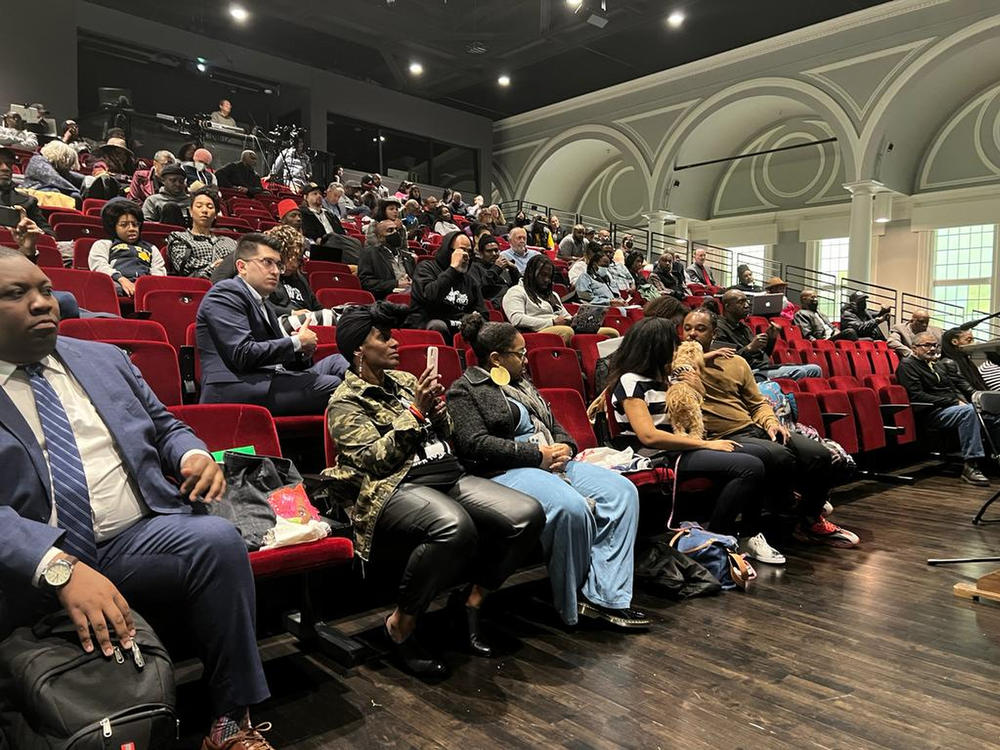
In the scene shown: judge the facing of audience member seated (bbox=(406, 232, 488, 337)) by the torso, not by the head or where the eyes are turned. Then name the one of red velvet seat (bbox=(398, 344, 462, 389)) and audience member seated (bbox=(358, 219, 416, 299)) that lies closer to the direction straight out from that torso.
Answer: the red velvet seat

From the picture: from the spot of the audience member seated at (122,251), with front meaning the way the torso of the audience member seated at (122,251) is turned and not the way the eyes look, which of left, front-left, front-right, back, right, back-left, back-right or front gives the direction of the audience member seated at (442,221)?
left

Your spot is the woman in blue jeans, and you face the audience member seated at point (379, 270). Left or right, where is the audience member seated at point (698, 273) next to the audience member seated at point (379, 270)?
right

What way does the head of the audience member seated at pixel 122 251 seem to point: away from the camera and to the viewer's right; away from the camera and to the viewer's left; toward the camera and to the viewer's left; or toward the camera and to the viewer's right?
toward the camera and to the viewer's right

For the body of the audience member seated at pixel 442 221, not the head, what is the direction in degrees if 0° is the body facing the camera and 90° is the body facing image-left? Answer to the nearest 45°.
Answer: approximately 315°

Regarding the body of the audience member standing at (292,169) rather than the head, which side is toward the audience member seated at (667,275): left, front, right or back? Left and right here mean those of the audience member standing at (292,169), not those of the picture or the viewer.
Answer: front

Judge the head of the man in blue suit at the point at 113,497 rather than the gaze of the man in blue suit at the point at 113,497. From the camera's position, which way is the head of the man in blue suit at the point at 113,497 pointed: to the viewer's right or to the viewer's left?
to the viewer's right

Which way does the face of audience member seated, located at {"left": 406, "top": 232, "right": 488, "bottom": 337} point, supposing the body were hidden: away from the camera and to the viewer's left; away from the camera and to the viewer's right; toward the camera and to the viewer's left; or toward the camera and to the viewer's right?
toward the camera and to the viewer's right

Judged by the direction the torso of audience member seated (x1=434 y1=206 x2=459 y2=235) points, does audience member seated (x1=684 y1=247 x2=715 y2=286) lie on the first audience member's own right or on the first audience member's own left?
on the first audience member's own left

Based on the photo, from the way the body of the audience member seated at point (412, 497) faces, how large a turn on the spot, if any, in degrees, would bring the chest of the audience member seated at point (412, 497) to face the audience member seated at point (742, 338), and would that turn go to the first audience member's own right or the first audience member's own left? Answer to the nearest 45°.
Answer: approximately 90° to the first audience member's own left

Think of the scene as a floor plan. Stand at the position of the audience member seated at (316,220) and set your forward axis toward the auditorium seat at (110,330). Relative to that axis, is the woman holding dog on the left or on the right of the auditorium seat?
left

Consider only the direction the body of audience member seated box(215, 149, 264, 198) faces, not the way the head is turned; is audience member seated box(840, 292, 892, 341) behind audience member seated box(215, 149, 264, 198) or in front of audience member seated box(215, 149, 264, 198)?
in front

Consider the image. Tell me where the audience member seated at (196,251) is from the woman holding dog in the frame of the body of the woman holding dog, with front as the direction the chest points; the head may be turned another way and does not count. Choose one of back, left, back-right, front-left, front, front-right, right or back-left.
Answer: back

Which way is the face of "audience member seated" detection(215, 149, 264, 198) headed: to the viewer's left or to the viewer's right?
to the viewer's right

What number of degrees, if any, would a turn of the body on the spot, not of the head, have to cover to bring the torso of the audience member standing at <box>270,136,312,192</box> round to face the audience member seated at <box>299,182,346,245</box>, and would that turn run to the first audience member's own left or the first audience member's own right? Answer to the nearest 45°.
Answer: approximately 45° to the first audience member's own right
